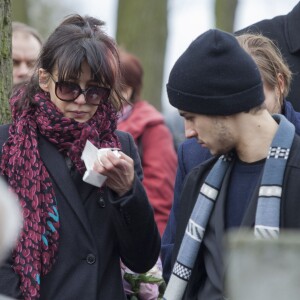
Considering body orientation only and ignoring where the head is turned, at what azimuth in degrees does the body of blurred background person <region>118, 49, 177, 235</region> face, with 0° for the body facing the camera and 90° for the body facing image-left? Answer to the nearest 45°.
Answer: approximately 90°

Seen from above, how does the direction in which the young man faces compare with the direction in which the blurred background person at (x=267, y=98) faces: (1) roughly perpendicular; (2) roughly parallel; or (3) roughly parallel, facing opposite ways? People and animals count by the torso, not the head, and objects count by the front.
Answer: roughly parallel

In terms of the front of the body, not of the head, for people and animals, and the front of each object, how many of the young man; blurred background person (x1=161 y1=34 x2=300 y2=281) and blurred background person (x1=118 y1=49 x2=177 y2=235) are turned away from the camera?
0

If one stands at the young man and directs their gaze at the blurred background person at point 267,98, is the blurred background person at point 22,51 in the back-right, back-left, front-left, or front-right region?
front-left

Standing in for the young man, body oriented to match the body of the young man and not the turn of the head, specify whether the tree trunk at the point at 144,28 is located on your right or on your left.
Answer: on your right

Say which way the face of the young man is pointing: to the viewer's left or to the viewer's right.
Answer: to the viewer's left

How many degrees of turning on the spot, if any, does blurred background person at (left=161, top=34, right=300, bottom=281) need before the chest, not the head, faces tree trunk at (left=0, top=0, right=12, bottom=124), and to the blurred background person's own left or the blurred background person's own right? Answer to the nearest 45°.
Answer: approximately 45° to the blurred background person's own right

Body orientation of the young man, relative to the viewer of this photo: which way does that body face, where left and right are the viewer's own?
facing the viewer and to the left of the viewer

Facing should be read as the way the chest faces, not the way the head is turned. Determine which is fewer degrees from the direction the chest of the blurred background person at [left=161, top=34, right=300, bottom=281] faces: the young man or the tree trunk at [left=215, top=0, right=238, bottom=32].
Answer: the young man

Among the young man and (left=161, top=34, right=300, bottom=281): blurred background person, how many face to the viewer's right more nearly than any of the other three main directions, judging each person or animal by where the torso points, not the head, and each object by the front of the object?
0

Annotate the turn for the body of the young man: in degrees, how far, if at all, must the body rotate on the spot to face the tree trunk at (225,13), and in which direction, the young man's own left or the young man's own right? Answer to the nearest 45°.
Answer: approximately 135° to the young man's own right
